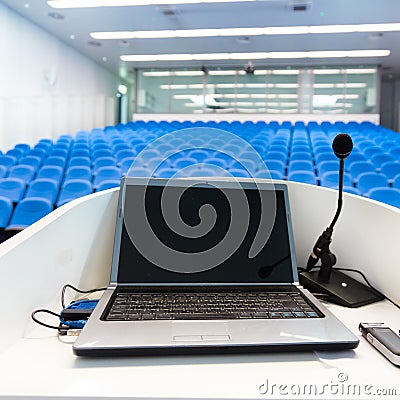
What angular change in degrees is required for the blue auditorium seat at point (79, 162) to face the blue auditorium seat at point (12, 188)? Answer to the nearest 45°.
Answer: approximately 45° to its right

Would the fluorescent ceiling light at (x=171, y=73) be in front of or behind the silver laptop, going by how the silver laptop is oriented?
behind

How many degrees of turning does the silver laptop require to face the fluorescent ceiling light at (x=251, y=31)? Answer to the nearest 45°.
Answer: approximately 180°

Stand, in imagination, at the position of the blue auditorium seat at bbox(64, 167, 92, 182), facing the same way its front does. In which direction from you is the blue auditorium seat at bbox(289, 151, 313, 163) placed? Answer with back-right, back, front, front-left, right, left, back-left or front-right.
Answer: left

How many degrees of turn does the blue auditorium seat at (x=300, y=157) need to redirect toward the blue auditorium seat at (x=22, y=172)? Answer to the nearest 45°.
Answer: approximately 45° to its right

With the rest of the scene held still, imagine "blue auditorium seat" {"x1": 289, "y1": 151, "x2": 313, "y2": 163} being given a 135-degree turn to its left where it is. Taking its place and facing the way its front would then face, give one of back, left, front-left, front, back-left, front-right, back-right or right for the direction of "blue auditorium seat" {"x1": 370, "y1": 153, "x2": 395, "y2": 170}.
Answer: front-right

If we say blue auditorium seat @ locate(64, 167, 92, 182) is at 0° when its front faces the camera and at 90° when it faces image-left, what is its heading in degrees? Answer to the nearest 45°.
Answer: approximately 0°

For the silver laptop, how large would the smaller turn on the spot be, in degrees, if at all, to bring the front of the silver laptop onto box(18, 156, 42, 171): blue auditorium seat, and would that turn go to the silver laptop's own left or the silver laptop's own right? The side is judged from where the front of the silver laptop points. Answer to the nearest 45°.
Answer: approximately 135° to the silver laptop's own right

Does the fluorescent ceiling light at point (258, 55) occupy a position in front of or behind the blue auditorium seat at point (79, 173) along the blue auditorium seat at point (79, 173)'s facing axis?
behind

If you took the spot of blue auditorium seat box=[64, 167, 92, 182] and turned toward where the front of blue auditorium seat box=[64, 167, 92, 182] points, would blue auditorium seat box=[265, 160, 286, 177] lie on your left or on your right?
on your left

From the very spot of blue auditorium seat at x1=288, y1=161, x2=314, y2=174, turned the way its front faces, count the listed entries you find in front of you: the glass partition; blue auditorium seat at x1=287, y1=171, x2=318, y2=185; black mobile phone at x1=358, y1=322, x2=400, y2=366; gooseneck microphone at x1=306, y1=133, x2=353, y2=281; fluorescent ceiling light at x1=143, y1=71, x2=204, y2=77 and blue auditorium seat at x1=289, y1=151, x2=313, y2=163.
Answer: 3
